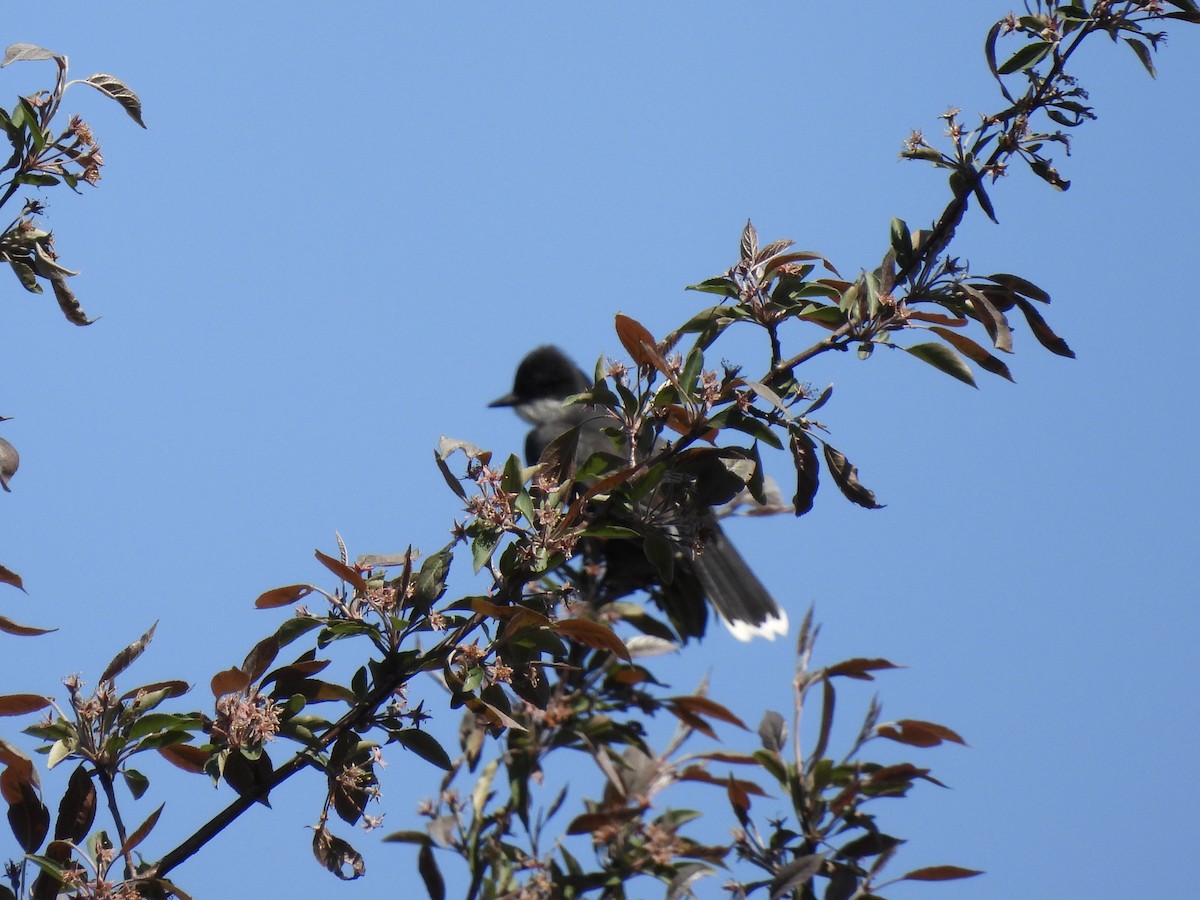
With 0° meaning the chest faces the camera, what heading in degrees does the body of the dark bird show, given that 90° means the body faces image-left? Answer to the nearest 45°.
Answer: approximately 90°
